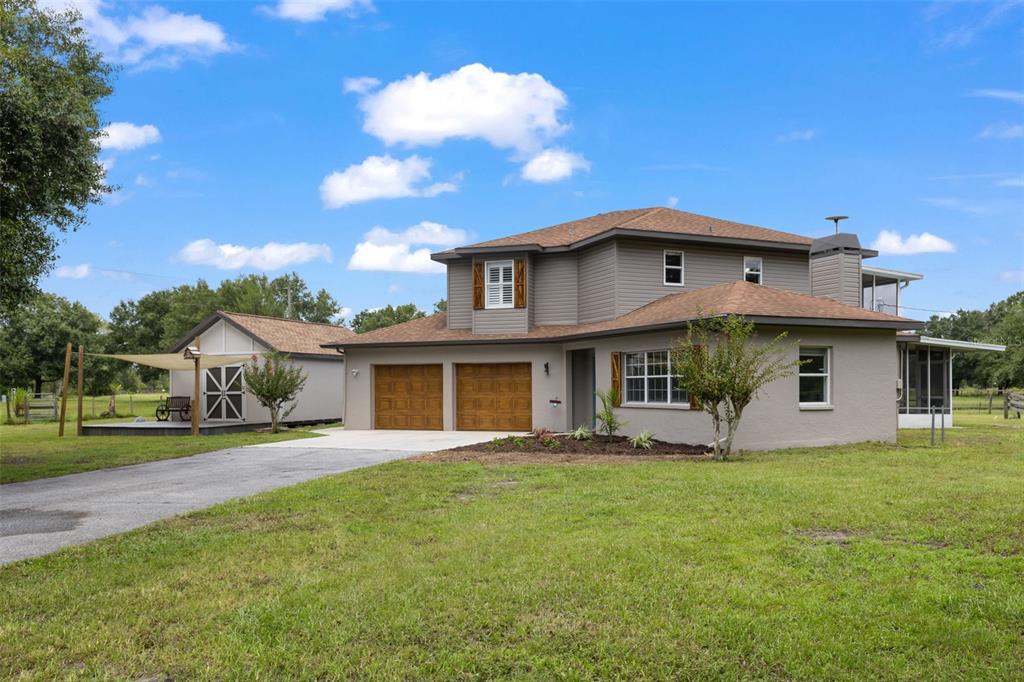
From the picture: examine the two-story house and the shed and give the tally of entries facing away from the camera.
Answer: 0

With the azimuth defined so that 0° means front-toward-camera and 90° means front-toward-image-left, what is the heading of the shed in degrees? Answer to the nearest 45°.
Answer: approximately 45°

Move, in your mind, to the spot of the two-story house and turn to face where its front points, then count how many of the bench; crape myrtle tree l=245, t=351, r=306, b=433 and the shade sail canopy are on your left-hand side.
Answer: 0

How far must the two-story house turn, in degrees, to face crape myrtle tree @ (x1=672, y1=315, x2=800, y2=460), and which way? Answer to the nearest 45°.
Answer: approximately 45° to its left

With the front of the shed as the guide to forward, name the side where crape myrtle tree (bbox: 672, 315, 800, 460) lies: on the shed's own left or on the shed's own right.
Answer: on the shed's own left

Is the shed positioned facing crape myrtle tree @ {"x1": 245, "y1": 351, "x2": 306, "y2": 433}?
no

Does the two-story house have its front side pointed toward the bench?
no
